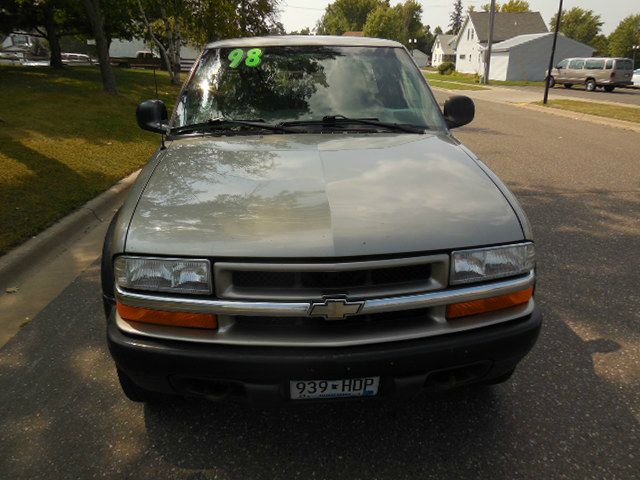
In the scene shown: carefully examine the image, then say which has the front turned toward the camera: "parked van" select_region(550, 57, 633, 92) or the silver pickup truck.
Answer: the silver pickup truck

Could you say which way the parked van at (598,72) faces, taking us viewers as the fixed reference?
facing away from the viewer and to the left of the viewer

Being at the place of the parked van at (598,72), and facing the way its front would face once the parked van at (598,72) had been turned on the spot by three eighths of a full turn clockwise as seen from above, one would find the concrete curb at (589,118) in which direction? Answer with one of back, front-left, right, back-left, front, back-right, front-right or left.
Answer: right

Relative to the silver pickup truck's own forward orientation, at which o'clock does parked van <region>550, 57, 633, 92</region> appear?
The parked van is roughly at 7 o'clock from the silver pickup truck.

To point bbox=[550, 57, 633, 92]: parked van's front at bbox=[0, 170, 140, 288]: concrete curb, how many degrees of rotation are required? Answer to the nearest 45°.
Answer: approximately 135° to its left

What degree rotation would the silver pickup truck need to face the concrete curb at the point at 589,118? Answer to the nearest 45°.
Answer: approximately 135° to its left

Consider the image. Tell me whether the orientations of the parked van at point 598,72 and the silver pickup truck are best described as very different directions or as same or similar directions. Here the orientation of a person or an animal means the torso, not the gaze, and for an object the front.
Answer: very different directions

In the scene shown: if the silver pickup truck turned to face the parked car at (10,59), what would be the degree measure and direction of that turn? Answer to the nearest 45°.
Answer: approximately 135° to its right

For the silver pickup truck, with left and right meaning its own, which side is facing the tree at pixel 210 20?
back

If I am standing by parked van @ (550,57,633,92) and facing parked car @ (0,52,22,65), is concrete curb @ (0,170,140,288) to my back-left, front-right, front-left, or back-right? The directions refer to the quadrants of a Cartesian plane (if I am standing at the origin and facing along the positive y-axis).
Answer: front-left

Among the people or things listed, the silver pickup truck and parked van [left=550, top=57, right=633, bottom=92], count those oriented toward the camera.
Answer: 1

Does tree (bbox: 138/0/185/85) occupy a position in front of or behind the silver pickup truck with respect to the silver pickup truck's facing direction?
behind

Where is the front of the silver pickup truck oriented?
toward the camera
